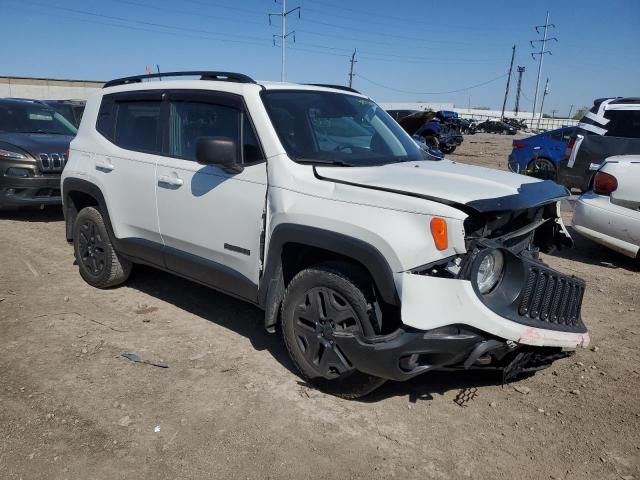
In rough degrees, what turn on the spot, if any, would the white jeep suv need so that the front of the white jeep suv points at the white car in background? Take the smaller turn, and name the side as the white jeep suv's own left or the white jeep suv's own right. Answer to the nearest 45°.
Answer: approximately 90° to the white jeep suv's own left

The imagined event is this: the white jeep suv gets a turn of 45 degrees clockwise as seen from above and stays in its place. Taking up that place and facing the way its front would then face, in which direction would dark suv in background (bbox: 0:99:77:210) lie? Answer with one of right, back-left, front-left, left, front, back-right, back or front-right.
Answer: back-right

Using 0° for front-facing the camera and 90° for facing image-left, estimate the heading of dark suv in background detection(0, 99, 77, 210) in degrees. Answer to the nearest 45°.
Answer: approximately 315°

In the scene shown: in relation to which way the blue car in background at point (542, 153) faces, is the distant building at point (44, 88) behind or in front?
behind

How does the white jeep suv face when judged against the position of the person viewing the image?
facing the viewer and to the right of the viewer

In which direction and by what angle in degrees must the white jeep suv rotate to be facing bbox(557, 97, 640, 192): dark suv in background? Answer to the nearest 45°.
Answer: approximately 90° to its left

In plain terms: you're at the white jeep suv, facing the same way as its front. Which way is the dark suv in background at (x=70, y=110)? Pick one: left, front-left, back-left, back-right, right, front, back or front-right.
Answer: back

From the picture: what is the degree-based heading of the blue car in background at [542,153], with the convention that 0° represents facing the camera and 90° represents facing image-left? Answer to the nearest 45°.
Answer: approximately 270°

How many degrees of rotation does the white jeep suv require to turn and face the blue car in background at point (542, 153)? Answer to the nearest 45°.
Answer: approximately 90° to its left

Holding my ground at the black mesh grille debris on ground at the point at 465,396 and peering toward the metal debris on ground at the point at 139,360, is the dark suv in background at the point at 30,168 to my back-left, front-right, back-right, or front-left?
front-right

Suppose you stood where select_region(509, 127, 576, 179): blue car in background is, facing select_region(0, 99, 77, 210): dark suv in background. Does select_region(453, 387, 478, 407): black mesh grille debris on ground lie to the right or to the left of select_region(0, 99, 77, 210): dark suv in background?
left
